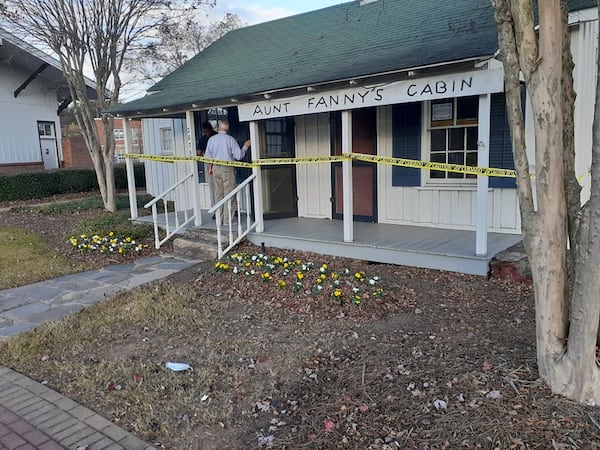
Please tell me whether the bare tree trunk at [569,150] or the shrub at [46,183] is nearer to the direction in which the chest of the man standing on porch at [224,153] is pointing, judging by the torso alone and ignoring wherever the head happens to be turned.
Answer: the shrub

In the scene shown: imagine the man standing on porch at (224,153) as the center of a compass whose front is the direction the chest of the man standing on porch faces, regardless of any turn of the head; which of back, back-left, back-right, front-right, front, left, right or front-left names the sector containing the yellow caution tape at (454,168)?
back-right

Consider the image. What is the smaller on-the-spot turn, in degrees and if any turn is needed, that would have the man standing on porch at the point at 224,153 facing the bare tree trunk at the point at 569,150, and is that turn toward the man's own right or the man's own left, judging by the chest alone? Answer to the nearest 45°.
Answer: approximately 180°

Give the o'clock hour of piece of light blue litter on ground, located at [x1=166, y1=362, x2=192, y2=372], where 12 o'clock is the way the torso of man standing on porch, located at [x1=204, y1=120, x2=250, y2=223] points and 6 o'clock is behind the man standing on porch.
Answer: The piece of light blue litter on ground is roughly at 6 o'clock from the man standing on porch.

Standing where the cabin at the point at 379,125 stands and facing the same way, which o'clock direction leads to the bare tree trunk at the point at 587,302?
The bare tree trunk is roughly at 10 o'clock from the cabin.

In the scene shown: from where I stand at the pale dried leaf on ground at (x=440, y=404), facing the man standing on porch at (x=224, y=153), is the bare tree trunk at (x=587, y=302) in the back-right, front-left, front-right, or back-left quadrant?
back-right

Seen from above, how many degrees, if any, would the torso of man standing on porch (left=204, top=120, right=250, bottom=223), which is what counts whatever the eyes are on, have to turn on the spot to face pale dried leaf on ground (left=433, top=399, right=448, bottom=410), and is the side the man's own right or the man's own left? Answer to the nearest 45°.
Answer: approximately 180°

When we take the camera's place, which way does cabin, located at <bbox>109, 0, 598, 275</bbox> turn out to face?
facing the viewer and to the left of the viewer

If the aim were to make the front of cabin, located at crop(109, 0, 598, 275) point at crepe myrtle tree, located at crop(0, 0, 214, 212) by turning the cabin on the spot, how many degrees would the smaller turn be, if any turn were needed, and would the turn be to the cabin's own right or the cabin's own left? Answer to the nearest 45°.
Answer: approximately 90° to the cabin's own right

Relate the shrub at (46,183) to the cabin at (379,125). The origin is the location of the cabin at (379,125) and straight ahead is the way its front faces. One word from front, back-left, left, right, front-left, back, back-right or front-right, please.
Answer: right

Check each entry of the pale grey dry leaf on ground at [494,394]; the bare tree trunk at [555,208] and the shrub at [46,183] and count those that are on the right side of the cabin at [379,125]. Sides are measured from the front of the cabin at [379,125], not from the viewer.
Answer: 1

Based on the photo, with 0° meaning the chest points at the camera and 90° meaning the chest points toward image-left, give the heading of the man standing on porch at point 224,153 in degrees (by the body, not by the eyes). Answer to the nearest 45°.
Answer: approximately 180°

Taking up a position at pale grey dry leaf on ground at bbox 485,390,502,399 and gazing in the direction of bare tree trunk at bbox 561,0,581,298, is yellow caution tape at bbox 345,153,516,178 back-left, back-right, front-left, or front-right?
front-left
